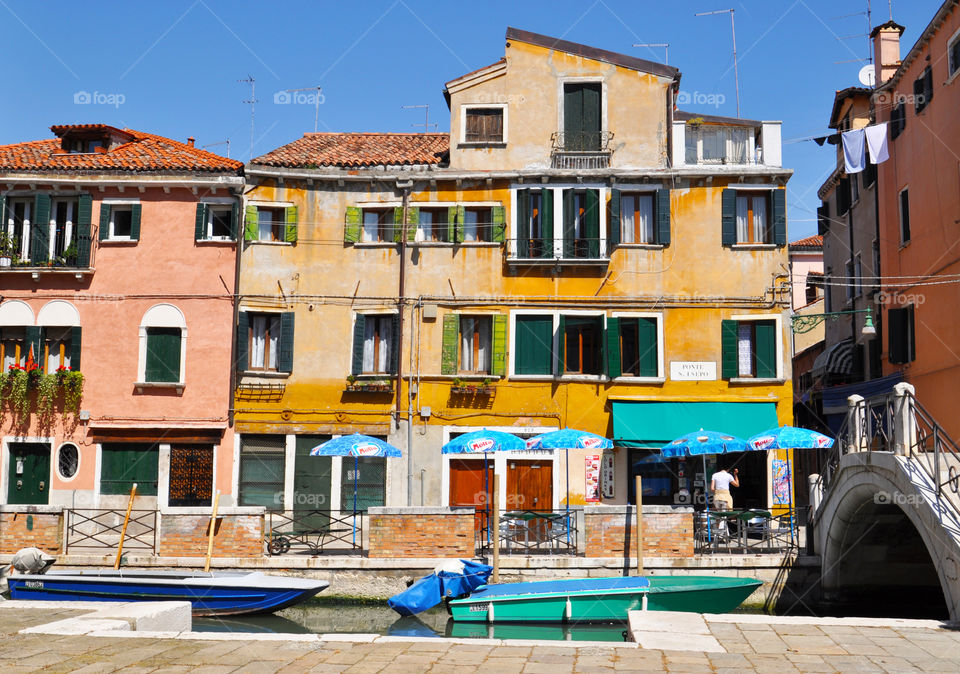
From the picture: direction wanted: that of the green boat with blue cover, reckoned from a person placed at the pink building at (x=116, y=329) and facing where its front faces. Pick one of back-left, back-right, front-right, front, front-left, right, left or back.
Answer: front-left

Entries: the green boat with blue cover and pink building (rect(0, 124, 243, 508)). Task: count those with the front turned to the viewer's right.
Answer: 1

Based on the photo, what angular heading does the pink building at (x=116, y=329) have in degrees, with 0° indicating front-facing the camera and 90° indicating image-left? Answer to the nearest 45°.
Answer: approximately 0°

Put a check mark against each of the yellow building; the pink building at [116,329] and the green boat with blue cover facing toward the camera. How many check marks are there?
2

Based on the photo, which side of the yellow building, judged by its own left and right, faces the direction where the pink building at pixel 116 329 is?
right

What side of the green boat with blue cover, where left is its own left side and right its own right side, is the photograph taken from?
right

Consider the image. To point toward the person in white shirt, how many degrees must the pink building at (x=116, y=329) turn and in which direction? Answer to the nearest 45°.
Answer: approximately 45° to its left

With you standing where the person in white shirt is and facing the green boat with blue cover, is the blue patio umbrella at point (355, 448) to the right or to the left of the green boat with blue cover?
right

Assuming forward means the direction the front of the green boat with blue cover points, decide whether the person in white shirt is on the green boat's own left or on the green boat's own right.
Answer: on the green boat's own left

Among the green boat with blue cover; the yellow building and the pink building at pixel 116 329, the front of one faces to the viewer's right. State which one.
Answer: the green boat with blue cover

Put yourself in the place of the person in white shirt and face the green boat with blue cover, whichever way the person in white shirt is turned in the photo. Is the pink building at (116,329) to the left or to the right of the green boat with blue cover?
right

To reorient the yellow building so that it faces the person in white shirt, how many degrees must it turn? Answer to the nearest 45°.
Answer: approximately 45° to its left
